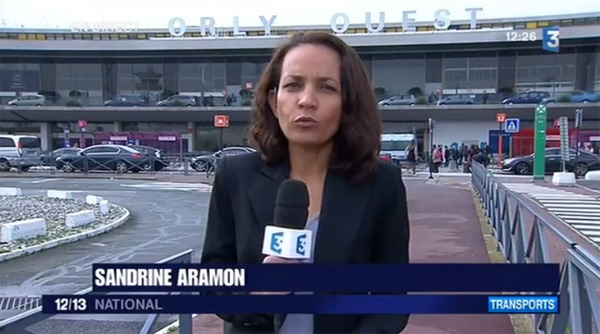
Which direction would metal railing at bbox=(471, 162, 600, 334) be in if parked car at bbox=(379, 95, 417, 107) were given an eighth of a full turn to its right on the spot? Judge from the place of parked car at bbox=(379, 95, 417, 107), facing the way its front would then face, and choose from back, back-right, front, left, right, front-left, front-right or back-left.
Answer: back-left

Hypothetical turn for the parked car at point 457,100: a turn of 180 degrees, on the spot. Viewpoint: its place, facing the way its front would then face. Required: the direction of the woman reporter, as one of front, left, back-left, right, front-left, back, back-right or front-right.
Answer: right

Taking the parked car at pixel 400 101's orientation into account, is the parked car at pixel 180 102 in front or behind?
in front

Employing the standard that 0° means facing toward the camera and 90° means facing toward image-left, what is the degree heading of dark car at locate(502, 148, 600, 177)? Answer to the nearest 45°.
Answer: approximately 90°

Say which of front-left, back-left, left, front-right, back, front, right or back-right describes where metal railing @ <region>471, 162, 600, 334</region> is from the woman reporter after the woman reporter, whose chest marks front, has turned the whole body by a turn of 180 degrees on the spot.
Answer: front-right

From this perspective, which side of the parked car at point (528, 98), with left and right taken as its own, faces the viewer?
left

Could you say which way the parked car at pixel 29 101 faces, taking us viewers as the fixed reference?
facing to the left of the viewer

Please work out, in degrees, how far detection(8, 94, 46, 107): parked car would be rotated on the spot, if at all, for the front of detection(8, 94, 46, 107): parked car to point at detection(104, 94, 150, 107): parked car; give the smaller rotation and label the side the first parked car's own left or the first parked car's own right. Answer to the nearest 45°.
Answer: approximately 135° to the first parked car's own left

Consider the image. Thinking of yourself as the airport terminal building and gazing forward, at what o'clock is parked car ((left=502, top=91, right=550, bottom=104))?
The parked car is roughly at 10 o'clock from the airport terminal building.

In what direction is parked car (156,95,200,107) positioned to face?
to the viewer's left
